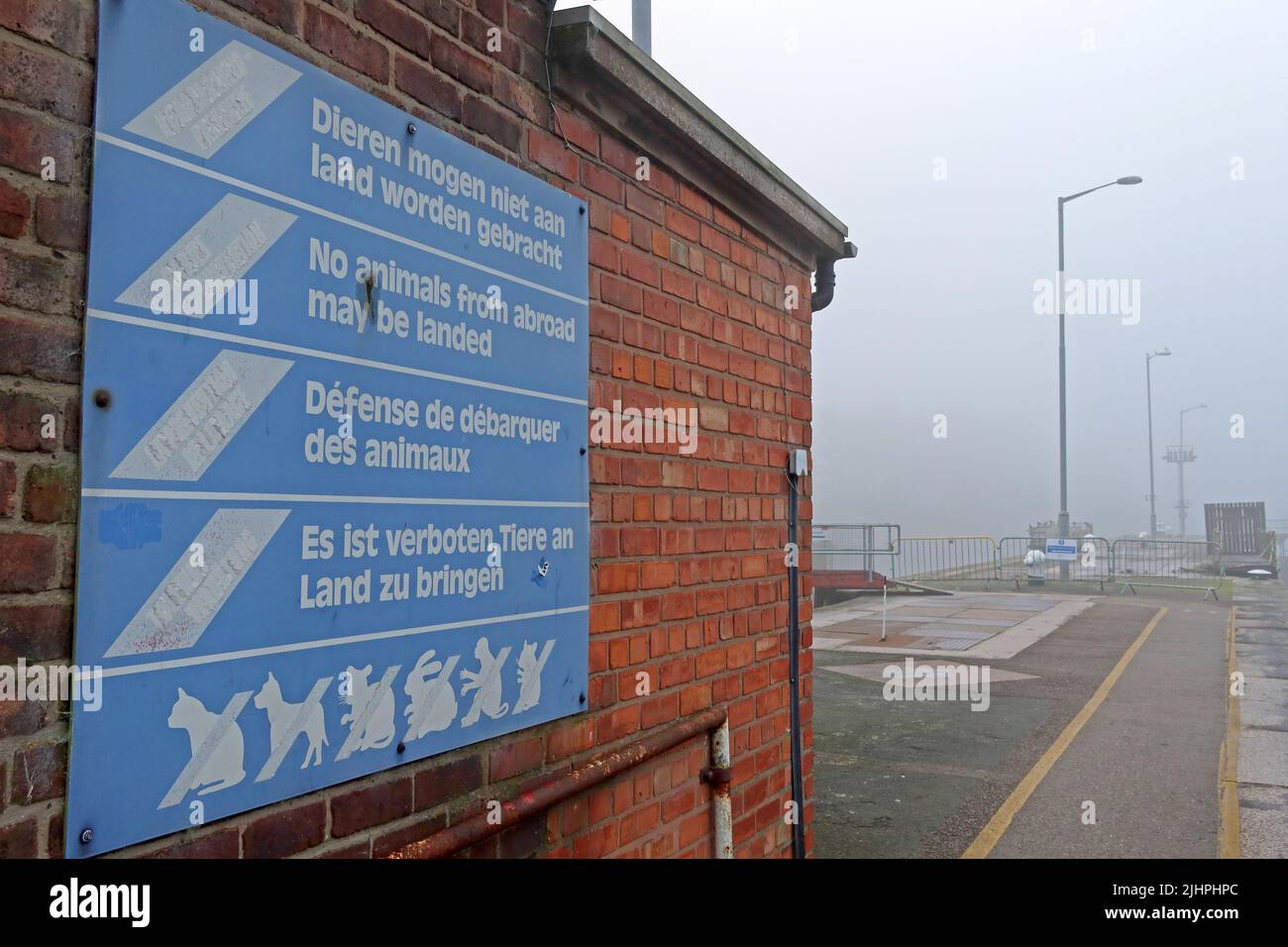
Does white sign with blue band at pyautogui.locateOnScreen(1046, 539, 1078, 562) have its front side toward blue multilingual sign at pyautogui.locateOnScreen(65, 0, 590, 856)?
yes

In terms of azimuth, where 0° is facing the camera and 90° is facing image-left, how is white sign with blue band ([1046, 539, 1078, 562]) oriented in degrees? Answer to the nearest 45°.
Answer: approximately 0°

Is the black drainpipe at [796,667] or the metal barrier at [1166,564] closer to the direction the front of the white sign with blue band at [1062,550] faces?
the black drainpipe

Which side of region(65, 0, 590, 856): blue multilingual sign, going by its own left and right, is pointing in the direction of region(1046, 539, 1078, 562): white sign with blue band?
left

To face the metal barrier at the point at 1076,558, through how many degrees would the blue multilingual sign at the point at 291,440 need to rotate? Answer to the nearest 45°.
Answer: approximately 90° to its left

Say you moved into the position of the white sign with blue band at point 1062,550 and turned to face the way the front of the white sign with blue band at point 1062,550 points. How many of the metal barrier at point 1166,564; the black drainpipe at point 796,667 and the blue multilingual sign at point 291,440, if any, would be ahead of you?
2

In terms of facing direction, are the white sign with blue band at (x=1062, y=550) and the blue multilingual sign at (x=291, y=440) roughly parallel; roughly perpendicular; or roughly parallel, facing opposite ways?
roughly perpendicular

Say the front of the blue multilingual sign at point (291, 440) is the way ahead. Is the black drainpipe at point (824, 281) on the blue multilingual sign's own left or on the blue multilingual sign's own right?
on the blue multilingual sign's own left

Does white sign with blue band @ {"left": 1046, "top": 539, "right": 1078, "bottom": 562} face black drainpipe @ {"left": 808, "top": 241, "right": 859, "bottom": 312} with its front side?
yes

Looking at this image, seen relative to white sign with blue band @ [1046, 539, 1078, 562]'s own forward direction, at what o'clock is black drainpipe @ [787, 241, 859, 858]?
The black drainpipe is roughly at 12 o'clock from the white sign with blue band.

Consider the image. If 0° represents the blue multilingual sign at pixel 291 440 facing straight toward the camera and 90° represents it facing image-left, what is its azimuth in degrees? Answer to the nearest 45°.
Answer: approximately 315°
